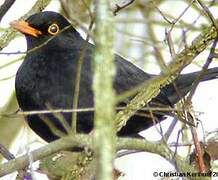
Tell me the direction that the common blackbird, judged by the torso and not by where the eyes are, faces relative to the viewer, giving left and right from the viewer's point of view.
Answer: facing to the left of the viewer
